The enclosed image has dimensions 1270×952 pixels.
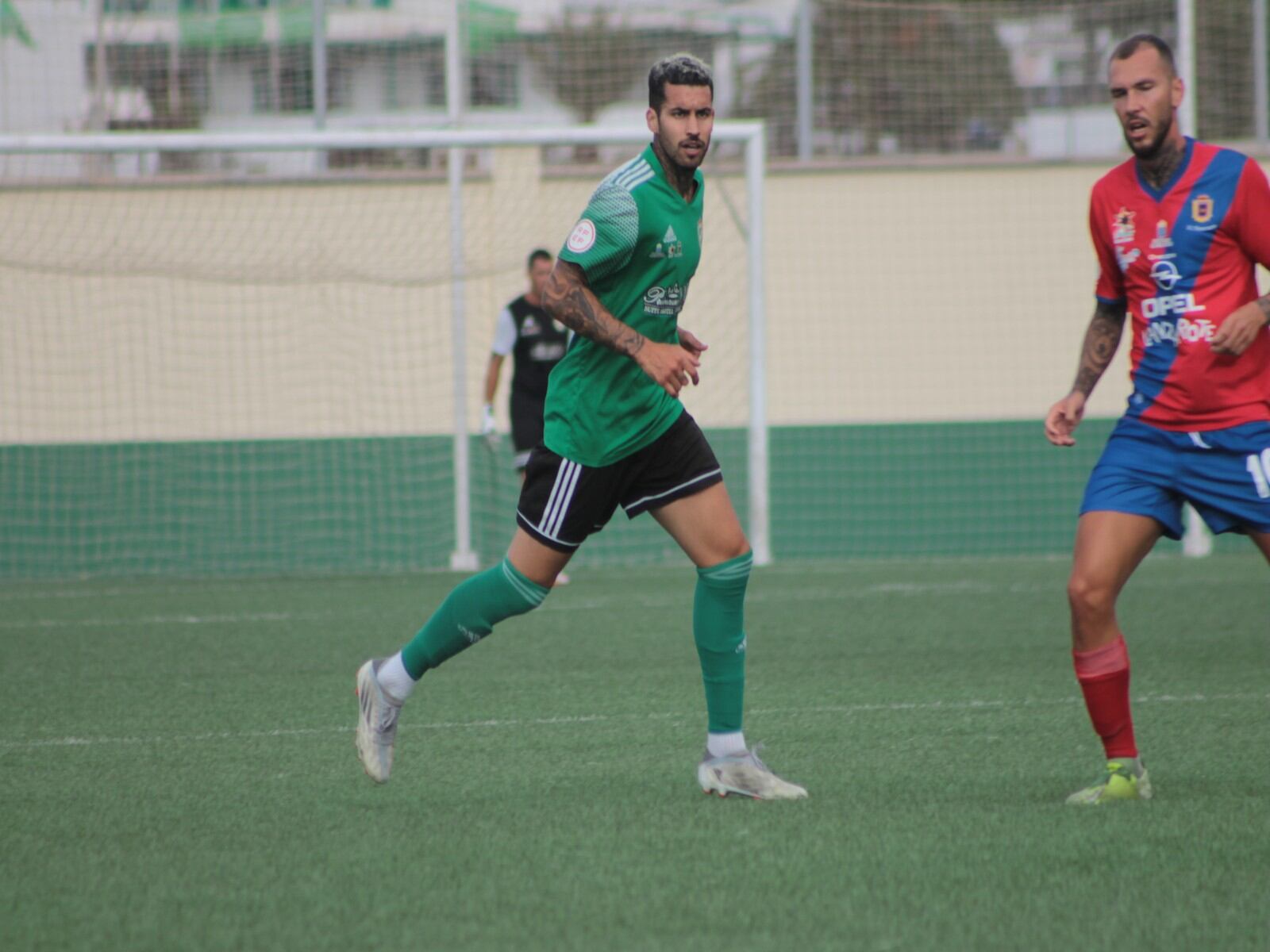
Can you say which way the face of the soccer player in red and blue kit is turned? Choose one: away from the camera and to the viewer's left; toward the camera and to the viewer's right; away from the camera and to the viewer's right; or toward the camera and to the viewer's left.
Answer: toward the camera and to the viewer's left

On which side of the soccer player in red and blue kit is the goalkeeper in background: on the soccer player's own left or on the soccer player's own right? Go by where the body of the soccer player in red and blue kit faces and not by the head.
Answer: on the soccer player's own right

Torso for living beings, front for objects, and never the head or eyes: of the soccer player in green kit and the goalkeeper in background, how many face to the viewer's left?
0

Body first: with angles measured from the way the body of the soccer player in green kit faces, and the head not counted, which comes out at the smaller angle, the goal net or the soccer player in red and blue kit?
the soccer player in red and blue kit

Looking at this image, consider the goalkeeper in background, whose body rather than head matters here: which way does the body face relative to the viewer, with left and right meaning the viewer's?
facing the viewer and to the right of the viewer

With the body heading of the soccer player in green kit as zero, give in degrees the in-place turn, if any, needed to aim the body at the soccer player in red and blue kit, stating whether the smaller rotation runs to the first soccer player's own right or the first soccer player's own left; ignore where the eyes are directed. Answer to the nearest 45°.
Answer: approximately 45° to the first soccer player's own left

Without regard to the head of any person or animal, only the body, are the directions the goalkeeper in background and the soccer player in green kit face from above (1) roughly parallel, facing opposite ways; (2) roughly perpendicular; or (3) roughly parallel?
roughly parallel

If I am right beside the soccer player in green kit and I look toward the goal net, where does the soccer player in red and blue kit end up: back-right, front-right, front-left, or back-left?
back-right

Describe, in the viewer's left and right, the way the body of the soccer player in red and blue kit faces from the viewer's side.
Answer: facing the viewer and to the left of the viewer

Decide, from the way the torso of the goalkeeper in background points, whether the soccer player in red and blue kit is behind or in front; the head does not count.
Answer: in front

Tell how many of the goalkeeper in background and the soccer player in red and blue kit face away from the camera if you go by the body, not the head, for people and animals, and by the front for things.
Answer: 0

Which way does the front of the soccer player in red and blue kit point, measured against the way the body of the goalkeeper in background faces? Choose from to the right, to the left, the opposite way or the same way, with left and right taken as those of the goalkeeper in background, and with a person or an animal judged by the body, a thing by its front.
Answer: the same way

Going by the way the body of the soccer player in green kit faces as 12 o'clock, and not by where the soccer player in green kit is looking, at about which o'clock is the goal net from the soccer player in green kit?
The goal net is roughly at 7 o'clock from the soccer player in green kit.

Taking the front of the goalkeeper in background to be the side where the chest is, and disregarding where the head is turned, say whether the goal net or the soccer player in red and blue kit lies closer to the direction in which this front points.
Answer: the soccer player in red and blue kit

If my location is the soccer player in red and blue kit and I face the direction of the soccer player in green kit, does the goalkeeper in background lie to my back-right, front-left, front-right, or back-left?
front-right

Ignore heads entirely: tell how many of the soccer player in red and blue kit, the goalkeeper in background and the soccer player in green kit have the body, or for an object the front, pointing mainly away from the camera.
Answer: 0

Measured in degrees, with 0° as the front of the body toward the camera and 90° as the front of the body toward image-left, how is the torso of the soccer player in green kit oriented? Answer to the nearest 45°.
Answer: approximately 315°

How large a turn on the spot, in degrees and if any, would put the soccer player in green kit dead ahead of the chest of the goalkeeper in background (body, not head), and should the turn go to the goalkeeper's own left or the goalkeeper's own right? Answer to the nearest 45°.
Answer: approximately 45° to the goalkeeper's own right
